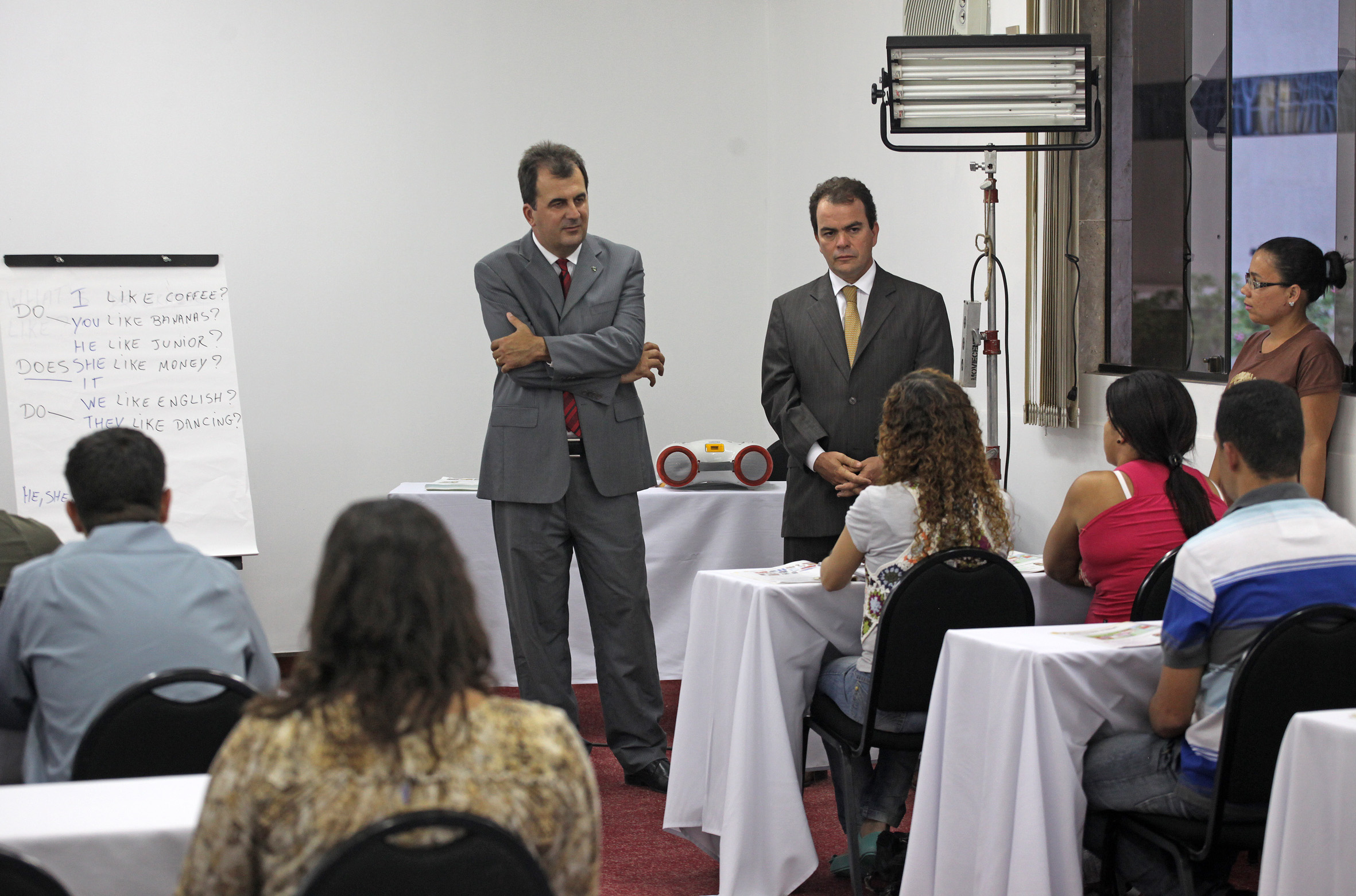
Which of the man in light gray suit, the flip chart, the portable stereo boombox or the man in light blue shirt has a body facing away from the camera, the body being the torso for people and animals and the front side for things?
the man in light blue shirt

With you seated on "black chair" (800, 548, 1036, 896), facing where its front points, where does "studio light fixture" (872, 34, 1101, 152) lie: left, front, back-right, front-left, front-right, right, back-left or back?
front-right

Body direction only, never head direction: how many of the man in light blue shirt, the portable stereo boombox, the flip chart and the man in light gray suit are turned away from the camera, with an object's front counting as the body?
1

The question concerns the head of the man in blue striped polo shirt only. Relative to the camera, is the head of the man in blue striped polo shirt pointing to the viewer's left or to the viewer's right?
to the viewer's left

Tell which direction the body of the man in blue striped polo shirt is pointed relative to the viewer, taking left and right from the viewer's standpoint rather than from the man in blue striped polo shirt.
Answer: facing away from the viewer and to the left of the viewer

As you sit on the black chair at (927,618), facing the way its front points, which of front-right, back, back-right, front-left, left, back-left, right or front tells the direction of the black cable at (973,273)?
front-right

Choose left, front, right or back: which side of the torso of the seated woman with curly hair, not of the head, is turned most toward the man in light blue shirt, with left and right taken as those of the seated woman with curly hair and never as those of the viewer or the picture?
left

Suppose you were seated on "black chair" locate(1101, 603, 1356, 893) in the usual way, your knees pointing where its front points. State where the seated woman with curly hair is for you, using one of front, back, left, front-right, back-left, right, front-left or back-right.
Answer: front

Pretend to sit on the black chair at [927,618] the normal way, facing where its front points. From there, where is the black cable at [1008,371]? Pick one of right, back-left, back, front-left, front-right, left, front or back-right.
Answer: front-right

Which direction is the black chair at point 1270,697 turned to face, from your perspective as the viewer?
facing away from the viewer and to the left of the viewer

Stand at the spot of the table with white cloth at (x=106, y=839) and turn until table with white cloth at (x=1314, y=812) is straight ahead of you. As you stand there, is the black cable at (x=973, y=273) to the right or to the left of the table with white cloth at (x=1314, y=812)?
left

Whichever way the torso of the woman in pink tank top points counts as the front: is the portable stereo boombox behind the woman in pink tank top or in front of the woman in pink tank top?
in front

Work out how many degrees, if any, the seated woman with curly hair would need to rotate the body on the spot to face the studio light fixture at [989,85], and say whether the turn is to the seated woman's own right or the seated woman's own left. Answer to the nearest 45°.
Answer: approximately 45° to the seated woman's own right
